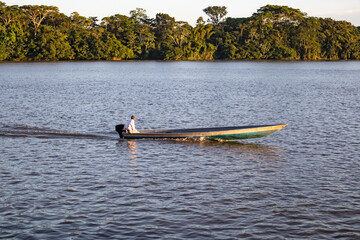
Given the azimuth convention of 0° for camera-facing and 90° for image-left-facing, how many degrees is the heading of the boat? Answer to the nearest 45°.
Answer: approximately 270°
